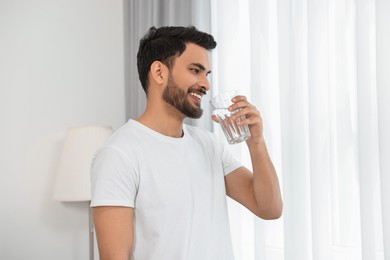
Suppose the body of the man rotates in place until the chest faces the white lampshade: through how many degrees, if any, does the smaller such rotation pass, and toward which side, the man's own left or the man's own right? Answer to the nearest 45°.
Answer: approximately 180°

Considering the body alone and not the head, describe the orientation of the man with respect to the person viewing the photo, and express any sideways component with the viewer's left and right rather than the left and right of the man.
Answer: facing the viewer and to the right of the viewer

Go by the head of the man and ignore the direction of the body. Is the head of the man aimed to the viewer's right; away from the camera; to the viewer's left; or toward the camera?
to the viewer's right

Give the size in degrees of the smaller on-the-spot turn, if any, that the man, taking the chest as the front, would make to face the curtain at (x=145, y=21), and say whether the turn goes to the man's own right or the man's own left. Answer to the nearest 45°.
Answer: approximately 135° to the man's own left
